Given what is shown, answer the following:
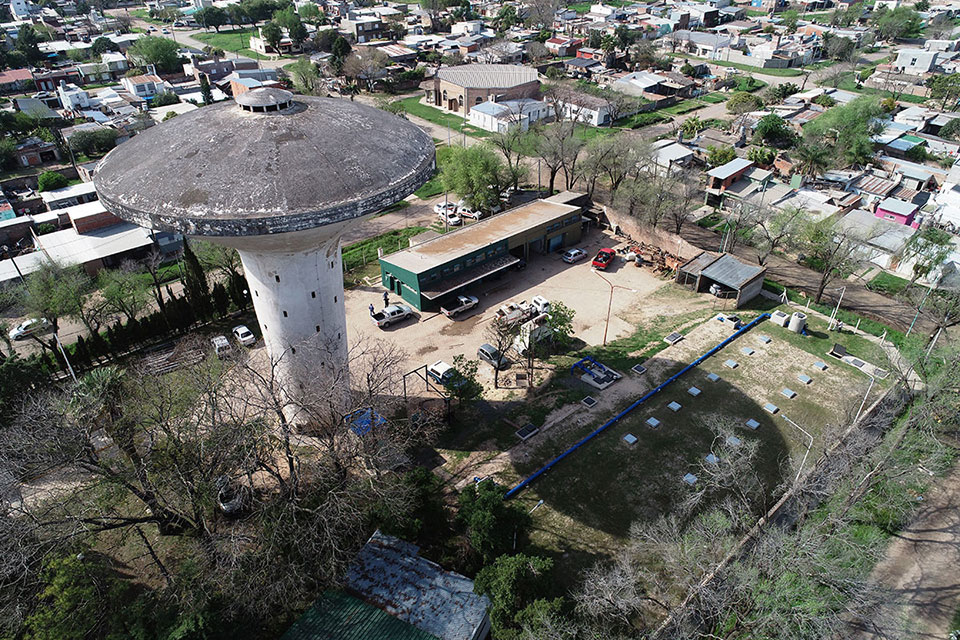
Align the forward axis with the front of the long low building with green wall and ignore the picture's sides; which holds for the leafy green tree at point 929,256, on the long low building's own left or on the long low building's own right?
on the long low building's own left

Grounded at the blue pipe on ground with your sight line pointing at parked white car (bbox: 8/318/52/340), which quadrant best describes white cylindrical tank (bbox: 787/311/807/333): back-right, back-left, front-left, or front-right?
back-right

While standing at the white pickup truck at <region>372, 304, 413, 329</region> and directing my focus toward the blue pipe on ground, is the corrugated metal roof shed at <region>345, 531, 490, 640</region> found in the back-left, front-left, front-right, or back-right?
front-right

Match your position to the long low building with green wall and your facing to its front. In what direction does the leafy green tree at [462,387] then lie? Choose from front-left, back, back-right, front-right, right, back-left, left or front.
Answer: front-right

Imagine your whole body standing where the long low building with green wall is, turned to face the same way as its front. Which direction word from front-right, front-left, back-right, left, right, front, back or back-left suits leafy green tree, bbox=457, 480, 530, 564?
front-right

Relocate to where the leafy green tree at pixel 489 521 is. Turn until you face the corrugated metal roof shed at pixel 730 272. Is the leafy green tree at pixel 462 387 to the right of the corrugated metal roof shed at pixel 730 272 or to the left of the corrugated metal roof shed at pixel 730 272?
left

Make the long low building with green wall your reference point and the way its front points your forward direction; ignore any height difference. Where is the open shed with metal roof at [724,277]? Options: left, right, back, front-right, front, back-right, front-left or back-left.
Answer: front-left

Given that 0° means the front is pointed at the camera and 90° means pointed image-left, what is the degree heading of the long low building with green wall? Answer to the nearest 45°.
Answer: approximately 315°

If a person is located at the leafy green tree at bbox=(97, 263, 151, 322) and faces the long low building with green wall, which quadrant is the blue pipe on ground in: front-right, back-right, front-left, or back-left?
front-right

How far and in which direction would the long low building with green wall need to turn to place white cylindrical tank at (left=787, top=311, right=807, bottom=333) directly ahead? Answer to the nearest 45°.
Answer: approximately 45° to its left

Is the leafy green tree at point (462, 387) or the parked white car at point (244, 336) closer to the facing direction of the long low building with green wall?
the leafy green tree

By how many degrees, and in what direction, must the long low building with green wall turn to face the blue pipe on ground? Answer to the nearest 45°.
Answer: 0° — it already faces it

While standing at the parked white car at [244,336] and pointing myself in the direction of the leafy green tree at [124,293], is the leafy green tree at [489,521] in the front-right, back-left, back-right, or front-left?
back-left

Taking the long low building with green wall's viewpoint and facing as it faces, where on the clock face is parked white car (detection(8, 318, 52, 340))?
The parked white car is roughly at 4 o'clock from the long low building with green wall.

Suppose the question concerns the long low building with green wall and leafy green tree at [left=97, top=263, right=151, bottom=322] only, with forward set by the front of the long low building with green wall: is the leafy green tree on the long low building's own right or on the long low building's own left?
on the long low building's own right
